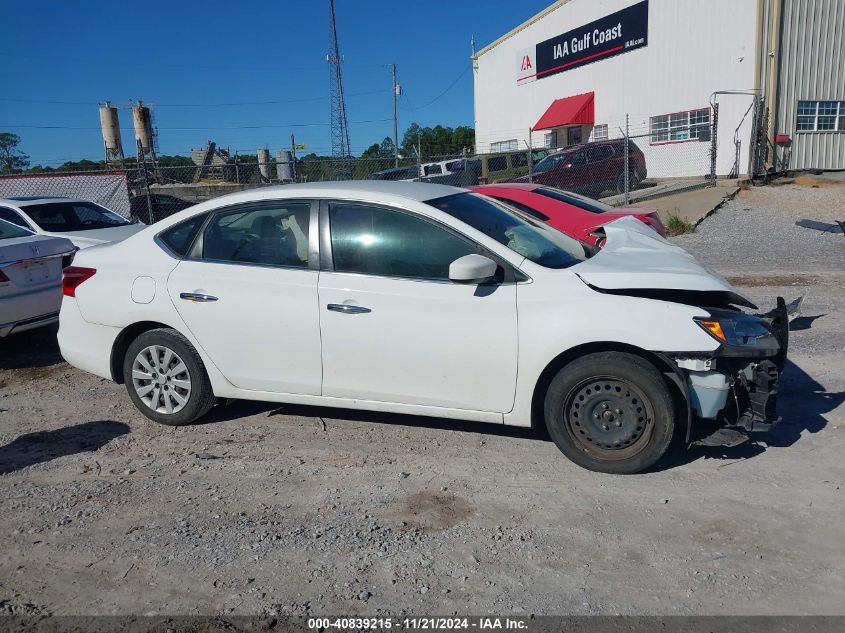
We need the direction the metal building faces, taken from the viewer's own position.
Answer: facing the viewer and to the left of the viewer

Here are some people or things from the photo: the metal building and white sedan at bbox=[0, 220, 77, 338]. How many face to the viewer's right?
0

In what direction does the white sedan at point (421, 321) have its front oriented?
to the viewer's right

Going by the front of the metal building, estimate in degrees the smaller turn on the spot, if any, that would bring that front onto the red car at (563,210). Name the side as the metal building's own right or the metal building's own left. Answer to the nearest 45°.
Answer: approximately 45° to the metal building's own left

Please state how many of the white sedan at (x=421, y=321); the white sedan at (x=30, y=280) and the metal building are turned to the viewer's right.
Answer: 1

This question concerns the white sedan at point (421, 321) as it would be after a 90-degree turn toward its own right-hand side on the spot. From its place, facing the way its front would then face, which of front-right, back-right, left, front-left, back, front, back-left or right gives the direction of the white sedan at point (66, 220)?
back-right

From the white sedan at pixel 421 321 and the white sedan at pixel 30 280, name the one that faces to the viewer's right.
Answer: the white sedan at pixel 421 321

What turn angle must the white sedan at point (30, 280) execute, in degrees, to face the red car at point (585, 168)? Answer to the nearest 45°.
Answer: approximately 90° to its right

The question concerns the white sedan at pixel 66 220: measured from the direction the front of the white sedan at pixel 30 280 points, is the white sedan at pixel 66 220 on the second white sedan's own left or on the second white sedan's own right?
on the second white sedan's own right

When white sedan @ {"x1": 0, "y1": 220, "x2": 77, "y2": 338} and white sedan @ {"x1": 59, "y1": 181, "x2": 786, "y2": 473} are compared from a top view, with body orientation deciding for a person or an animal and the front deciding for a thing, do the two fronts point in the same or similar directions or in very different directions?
very different directions

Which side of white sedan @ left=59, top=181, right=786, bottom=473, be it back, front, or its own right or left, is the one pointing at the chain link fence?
left
